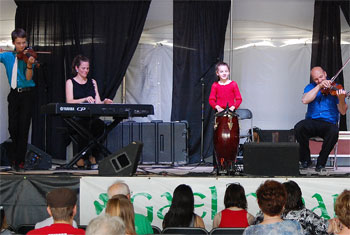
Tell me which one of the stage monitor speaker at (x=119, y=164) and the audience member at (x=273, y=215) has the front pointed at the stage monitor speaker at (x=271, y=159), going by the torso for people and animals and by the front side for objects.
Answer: the audience member

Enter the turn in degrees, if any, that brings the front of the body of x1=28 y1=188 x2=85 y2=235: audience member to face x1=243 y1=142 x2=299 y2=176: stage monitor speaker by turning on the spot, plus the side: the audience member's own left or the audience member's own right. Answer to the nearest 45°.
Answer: approximately 45° to the audience member's own right

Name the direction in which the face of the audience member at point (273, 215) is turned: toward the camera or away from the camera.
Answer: away from the camera

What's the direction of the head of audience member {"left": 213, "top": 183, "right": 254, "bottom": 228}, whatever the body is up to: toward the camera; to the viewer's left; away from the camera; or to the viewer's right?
away from the camera

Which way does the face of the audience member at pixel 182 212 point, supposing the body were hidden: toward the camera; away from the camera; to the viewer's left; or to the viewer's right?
away from the camera

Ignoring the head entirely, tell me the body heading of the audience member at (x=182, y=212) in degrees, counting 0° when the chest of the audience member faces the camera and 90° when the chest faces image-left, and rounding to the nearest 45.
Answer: approximately 180°

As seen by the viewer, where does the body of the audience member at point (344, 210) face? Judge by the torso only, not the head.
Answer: away from the camera

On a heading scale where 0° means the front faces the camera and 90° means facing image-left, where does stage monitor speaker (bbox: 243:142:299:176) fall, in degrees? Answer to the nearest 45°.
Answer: approximately 180°

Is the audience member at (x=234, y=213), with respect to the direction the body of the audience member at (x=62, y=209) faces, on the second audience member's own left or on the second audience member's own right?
on the second audience member's own right

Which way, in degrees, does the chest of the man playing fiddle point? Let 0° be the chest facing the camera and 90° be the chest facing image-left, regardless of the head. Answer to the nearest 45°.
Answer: approximately 0°
